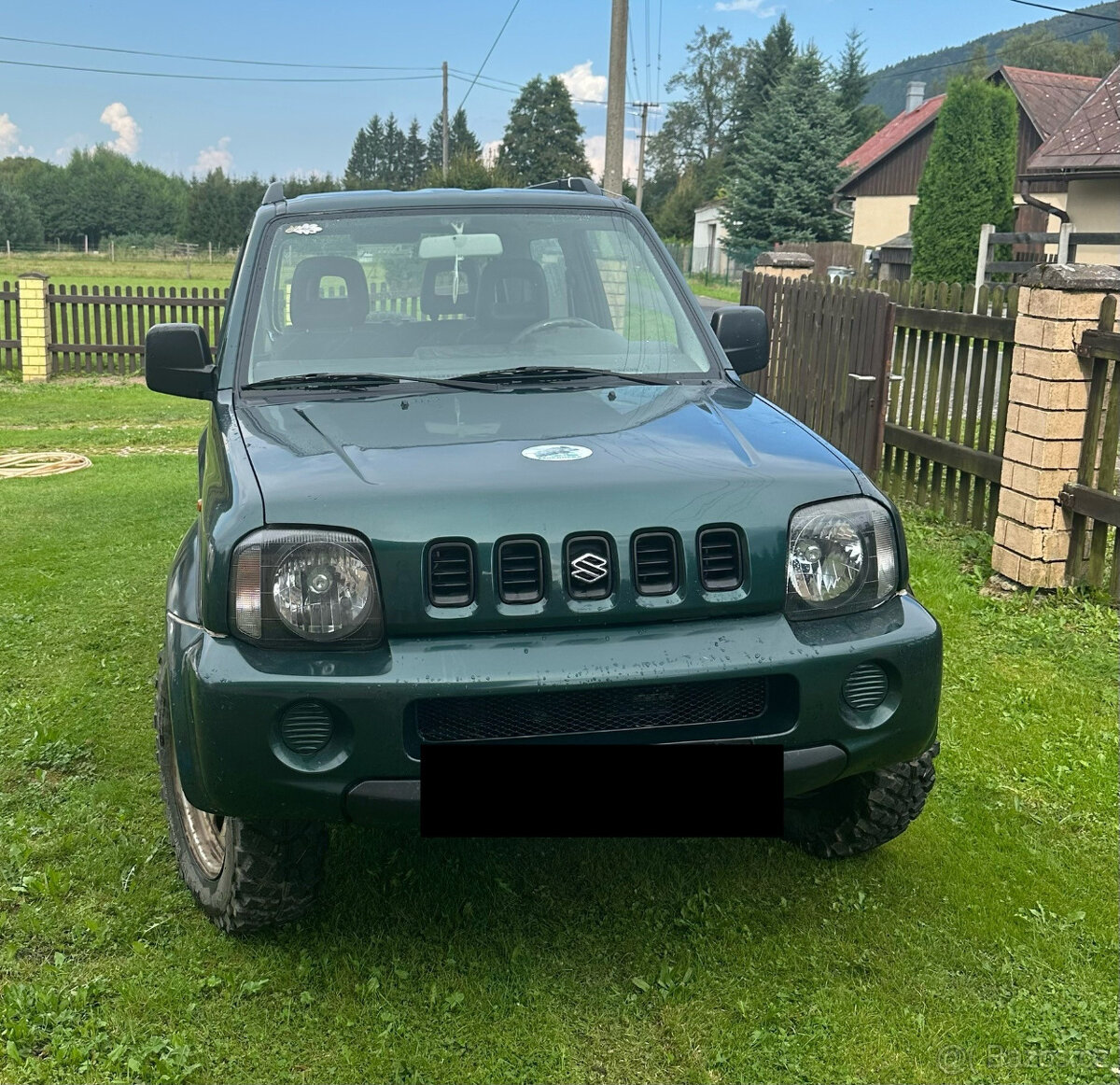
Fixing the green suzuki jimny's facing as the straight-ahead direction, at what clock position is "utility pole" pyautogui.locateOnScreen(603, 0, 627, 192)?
The utility pole is roughly at 6 o'clock from the green suzuki jimny.

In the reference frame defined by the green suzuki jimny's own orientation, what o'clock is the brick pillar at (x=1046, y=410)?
The brick pillar is roughly at 7 o'clock from the green suzuki jimny.

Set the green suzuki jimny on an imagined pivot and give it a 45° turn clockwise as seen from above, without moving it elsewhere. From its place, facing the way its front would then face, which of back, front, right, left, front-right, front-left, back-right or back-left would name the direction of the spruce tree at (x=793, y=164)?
back-right

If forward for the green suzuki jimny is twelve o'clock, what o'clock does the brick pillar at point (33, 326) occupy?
The brick pillar is roughly at 5 o'clock from the green suzuki jimny.

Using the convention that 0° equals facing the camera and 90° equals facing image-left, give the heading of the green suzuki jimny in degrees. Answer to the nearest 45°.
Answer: approximately 0°

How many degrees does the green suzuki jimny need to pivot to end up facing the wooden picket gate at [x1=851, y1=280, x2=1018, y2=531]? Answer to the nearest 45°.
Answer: approximately 135° to its left

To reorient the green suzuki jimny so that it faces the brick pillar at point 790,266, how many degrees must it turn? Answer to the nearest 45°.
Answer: approximately 180°

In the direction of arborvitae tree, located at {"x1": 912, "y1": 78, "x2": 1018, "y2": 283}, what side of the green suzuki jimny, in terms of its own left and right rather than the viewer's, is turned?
back

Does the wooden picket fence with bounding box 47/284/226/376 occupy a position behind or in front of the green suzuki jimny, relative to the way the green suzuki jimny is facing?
behind

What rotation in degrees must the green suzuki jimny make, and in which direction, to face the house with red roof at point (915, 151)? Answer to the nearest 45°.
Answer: approximately 180°
